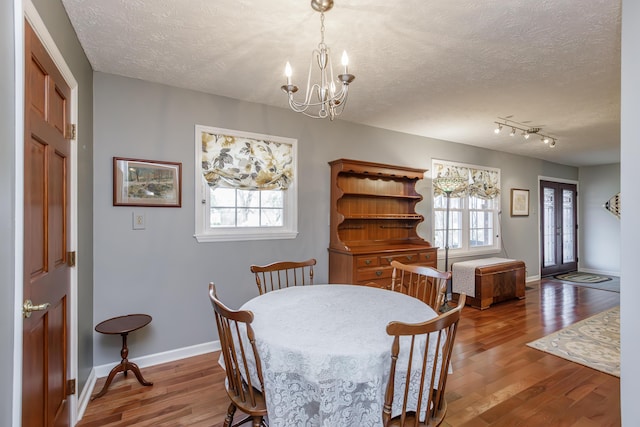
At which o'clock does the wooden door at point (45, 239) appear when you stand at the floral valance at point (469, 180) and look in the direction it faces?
The wooden door is roughly at 2 o'clock from the floral valance.

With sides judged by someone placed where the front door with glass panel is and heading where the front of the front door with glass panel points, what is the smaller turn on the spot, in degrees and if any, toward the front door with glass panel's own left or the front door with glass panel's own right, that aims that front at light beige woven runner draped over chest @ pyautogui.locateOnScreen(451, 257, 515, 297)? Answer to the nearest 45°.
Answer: approximately 45° to the front door with glass panel's own right

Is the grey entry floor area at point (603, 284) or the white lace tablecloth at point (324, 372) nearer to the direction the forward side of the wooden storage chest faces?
the white lace tablecloth

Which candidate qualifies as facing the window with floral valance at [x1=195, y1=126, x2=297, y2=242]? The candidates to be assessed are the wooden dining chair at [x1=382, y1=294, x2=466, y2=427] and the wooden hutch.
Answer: the wooden dining chair

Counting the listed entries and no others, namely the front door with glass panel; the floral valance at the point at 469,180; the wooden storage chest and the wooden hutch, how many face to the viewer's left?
0

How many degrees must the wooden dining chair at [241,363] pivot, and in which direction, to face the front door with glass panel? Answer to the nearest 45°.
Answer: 0° — it already faces it

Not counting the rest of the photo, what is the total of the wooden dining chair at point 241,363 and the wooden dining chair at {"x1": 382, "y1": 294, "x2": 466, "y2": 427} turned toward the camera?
0

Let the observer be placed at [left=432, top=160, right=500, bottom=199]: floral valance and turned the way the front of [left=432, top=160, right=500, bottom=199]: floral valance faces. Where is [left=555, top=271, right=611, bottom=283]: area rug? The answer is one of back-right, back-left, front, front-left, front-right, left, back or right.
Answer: left

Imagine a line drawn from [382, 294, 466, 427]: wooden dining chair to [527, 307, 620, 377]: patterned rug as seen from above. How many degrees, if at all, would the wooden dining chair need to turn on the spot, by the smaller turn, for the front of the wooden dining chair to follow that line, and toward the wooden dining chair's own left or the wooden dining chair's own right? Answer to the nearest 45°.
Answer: approximately 90° to the wooden dining chair's own right

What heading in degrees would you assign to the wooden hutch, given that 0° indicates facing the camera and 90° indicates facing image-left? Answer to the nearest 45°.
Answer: approximately 315°

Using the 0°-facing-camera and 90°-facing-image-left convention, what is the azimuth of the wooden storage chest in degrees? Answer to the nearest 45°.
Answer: approximately 315°

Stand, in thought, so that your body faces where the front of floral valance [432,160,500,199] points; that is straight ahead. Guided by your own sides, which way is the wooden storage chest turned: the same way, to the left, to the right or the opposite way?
the same way

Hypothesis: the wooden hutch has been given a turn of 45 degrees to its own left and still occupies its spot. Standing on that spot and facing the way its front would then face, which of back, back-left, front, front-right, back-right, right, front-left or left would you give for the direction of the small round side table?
back-right

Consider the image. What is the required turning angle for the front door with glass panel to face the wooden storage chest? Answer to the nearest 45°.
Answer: approximately 45° to its right

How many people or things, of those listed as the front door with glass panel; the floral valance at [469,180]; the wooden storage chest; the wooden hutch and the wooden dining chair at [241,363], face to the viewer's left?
0

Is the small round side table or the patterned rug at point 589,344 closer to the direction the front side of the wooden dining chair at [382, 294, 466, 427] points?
the small round side table

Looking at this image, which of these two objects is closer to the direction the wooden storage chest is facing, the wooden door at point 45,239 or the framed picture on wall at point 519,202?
the wooden door

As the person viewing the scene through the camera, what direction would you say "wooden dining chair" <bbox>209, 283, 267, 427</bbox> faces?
facing away from the viewer and to the right of the viewer

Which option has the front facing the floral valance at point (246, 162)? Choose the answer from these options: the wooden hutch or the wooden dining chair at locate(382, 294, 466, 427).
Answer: the wooden dining chair
